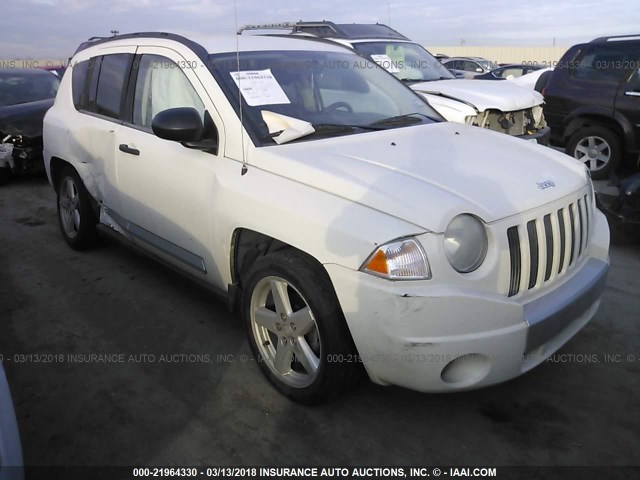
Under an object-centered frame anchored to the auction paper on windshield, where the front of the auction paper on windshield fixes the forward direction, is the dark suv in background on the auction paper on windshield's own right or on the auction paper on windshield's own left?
on the auction paper on windshield's own left

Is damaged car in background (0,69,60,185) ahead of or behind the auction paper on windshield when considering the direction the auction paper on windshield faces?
behind

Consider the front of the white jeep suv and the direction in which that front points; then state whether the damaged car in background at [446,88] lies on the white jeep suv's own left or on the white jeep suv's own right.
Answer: on the white jeep suv's own left

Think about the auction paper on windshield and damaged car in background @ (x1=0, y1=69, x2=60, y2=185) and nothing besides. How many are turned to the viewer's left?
0

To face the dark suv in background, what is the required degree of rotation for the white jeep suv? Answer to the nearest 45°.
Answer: approximately 90° to its left

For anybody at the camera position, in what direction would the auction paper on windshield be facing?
facing the viewer and to the right of the viewer

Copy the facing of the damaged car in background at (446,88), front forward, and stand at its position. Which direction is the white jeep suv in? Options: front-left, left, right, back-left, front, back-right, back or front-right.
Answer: front-right

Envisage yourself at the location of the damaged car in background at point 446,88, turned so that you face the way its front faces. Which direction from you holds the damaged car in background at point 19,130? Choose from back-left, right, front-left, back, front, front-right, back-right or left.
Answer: back-right

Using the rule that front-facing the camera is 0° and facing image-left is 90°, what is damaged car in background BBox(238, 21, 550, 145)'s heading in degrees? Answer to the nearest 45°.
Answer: approximately 315°
